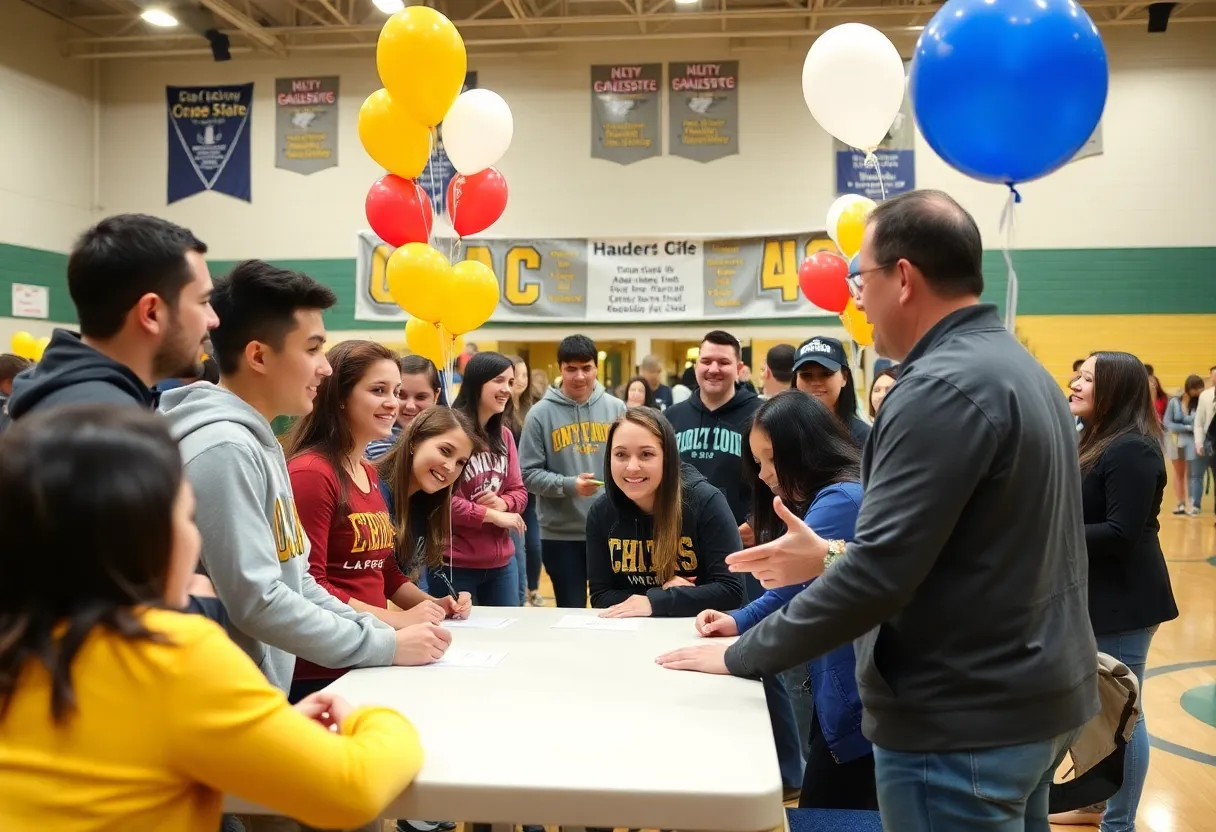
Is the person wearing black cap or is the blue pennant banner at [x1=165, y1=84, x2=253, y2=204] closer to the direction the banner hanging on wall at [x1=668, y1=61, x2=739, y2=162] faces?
the person wearing black cap

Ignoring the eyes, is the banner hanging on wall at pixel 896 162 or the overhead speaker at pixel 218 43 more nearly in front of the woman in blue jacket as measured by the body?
the overhead speaker

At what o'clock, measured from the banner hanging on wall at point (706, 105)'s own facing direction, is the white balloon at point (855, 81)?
The white balloon is roughly at 12 o'clock from the banner hanging on wall.

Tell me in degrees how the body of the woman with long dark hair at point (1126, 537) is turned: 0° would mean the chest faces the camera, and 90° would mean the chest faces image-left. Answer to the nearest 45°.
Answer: approximately 90°

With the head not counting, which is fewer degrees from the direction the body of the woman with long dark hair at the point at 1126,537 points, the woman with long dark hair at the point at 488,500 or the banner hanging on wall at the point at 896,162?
the woman with long dark hair

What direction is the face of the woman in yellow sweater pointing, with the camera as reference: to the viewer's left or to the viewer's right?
to the viewer's right

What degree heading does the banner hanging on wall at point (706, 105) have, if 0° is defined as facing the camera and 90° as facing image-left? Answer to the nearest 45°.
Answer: approximately 0°

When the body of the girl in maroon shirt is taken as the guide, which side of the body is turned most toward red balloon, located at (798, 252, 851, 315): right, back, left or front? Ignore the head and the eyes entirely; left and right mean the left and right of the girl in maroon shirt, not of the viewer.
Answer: left

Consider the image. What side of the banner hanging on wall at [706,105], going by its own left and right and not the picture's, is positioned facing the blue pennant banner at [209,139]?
right

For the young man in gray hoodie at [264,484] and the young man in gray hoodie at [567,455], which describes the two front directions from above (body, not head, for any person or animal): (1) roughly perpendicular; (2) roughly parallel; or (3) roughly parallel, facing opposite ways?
roughly perpendicular

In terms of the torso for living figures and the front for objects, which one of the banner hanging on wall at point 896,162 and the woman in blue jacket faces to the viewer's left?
the woman in blue jacket

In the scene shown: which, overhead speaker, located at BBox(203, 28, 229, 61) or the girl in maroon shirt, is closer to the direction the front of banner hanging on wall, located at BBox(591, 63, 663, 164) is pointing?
the girl in maroon shirt

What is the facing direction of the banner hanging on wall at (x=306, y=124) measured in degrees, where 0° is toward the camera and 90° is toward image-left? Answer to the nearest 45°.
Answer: approximately 0°

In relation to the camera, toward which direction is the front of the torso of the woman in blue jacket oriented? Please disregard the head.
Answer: to the viewer's left
